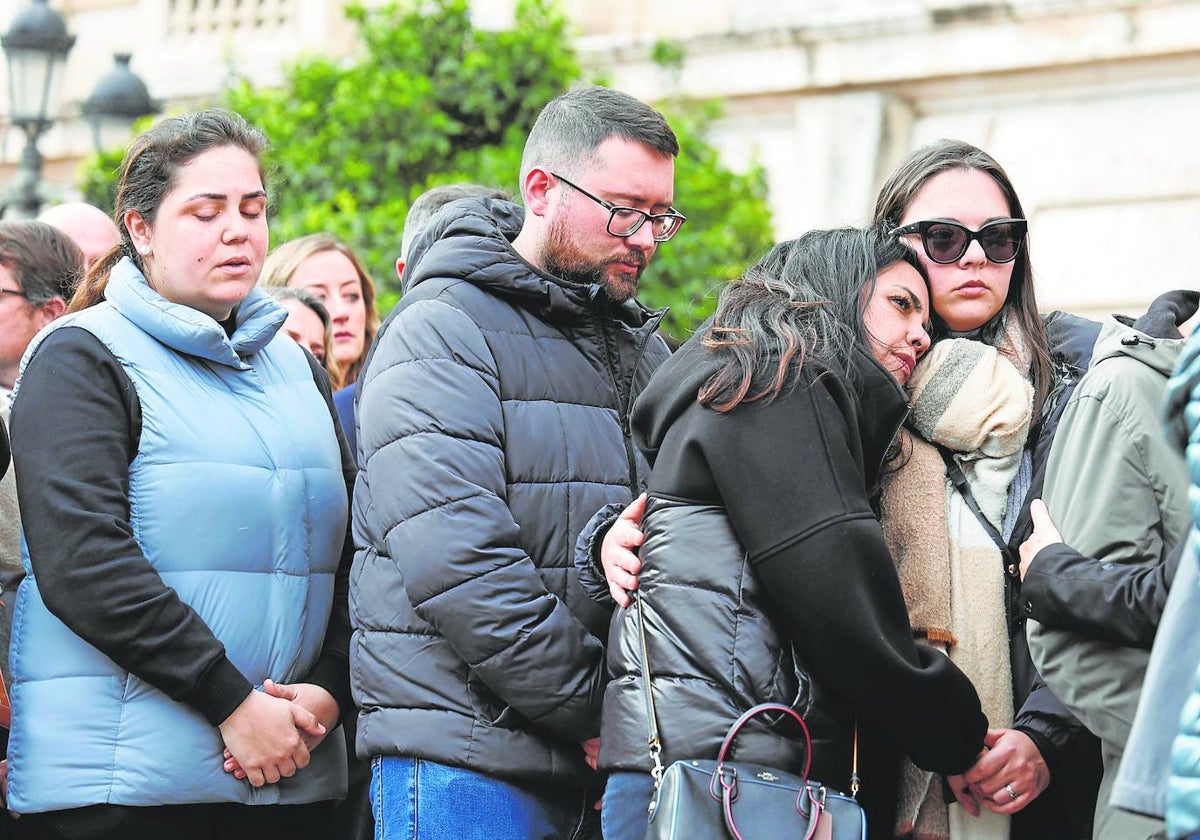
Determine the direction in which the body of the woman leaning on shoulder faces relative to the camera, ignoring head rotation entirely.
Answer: to the viewer's right

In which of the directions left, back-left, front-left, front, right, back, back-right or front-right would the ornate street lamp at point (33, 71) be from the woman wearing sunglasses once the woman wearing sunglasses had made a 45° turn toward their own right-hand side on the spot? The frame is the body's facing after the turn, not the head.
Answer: right

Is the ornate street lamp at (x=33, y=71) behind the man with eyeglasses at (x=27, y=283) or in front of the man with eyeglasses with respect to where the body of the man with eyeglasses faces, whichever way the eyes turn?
behind

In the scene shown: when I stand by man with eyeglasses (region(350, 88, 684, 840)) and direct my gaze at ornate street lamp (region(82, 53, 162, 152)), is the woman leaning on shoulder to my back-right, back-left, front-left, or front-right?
back-right

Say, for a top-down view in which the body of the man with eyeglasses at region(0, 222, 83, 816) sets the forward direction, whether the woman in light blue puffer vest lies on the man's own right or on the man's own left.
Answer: on the man's own left

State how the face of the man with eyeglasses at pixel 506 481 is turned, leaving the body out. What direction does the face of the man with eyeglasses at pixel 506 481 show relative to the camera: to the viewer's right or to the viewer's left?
to the viewer's right

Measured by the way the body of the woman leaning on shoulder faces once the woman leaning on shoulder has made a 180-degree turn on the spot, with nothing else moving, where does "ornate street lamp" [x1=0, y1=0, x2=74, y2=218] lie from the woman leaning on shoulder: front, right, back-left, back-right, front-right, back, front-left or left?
front-right

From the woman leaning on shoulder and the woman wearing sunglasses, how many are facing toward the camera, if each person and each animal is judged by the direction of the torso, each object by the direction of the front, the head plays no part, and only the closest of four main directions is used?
1

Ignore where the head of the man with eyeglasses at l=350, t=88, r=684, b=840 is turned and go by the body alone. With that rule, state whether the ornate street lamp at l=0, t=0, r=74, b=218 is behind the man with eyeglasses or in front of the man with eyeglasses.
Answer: behind

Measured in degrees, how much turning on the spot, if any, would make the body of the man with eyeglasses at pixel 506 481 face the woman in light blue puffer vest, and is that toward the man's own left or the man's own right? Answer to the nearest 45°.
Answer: approximately 135° to the man's own right

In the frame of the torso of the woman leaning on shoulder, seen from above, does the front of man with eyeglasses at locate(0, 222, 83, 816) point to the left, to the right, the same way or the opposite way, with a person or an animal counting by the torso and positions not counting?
to the right

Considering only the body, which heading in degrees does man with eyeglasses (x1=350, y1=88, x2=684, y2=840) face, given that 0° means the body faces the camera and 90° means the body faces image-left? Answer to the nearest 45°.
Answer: approximately 315°

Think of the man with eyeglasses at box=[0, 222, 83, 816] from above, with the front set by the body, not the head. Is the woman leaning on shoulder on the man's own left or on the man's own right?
on the man's own left
